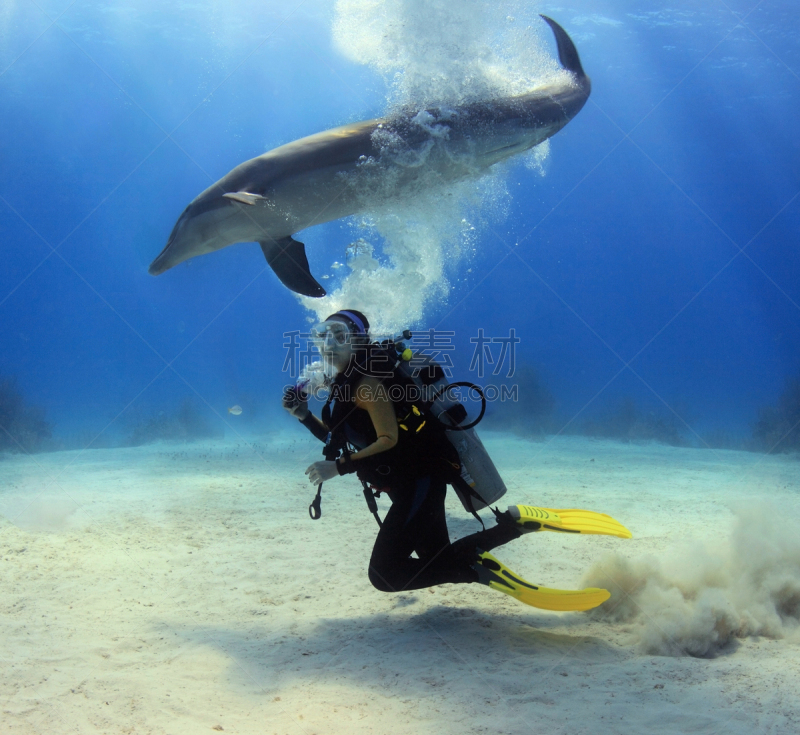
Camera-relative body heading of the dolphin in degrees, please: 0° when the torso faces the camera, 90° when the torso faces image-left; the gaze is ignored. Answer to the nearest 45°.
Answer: approximately 90°

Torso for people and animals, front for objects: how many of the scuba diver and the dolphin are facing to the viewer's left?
2

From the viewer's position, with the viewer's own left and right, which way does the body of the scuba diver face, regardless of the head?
facing to the left of the viewer
